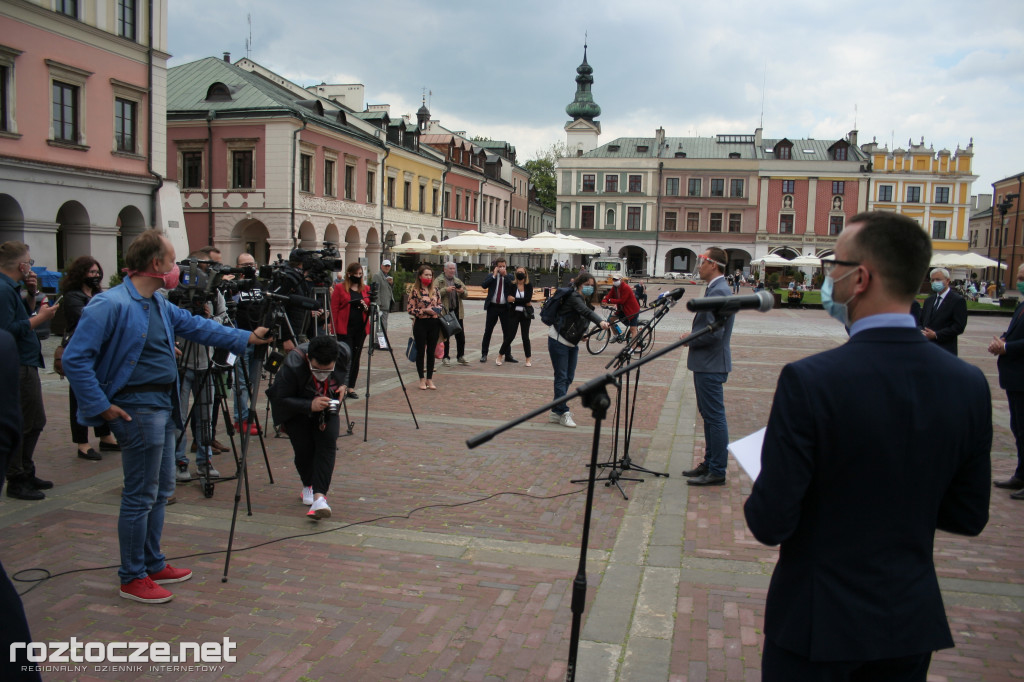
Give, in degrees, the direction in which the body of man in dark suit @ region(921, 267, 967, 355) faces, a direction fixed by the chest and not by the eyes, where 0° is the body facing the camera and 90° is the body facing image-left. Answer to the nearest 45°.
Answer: approximately 45°

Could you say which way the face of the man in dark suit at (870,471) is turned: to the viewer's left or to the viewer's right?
to the viewer's left

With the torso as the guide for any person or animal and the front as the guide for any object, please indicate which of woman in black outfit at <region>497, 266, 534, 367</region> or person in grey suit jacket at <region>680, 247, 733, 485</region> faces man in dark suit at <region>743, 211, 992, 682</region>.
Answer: the woman in black outfit

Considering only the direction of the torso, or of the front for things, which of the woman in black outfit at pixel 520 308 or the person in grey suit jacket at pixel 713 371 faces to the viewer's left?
the person in grey suit jacket

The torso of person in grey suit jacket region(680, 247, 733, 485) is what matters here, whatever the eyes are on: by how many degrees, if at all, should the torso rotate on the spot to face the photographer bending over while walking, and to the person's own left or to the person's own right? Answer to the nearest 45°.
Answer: approximately 45° to the person's own left

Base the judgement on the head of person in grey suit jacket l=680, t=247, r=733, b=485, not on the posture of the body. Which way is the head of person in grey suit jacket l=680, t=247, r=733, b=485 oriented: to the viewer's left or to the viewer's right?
to the viewer's left

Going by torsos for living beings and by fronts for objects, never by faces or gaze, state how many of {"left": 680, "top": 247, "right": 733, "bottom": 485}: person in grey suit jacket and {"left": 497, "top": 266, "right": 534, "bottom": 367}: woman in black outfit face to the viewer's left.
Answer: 1

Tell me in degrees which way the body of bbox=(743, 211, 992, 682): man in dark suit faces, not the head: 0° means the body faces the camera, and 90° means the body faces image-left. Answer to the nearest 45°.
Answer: approximately 135°

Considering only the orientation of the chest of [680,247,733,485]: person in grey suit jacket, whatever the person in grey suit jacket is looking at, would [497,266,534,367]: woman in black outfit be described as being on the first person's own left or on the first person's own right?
on the first person's own right

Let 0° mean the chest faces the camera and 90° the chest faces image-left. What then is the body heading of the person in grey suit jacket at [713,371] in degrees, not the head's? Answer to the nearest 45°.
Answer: approximately 90°

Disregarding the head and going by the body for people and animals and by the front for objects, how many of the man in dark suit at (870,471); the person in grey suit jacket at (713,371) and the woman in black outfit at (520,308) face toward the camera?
1

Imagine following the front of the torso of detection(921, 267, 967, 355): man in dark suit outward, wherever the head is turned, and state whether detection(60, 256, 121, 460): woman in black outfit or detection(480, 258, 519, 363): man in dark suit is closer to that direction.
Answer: the woman in black outfit
